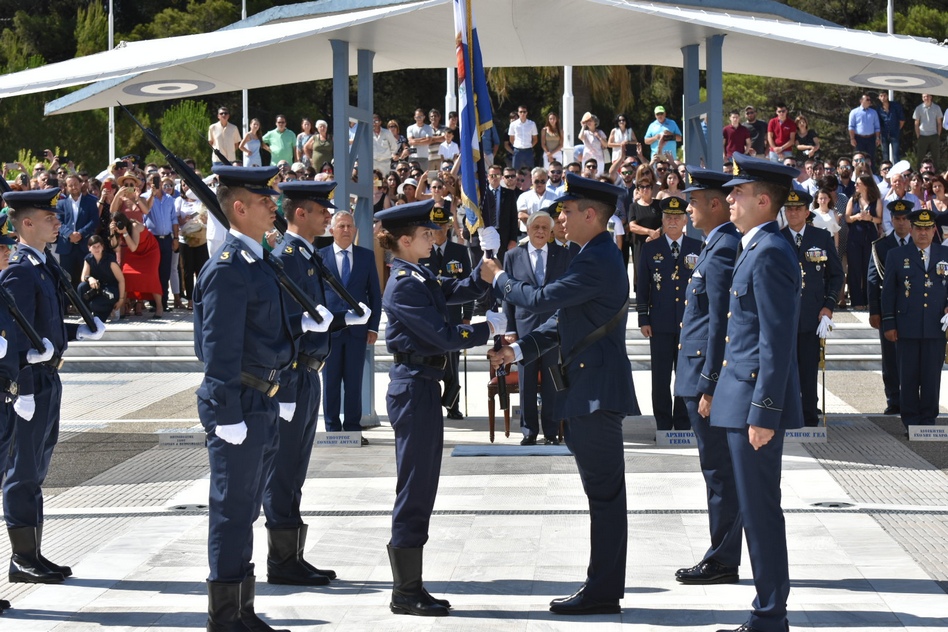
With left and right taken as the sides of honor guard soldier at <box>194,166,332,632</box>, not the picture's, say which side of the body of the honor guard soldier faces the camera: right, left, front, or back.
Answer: right

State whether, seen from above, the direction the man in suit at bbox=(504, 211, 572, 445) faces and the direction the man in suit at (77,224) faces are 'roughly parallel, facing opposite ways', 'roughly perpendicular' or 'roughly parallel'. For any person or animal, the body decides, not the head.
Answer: roughly parallel

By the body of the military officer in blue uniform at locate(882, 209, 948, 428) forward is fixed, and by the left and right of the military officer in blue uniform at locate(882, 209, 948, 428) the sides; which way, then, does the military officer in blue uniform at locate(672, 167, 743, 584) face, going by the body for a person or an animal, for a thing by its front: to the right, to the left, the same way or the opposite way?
to the right

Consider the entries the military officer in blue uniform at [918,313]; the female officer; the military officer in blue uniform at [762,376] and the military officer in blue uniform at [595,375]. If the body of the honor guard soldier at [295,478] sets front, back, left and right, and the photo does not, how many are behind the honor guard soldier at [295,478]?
0

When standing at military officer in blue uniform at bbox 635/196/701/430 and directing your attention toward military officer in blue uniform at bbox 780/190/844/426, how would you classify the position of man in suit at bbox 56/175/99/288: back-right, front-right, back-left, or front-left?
back-left

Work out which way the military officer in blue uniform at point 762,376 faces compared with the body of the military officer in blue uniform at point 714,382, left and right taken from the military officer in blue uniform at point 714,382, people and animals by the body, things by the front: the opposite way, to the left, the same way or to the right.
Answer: the same way

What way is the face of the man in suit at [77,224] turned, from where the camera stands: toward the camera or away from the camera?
toward the camera

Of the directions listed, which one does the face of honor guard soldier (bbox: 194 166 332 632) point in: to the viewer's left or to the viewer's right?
to the viewer's right

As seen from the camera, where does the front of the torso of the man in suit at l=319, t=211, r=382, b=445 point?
toward the camera

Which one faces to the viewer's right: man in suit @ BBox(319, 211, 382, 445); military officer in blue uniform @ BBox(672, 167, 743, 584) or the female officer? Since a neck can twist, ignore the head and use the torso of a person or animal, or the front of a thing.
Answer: the female officer

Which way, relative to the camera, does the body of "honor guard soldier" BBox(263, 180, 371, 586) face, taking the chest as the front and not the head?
to the viewer's right

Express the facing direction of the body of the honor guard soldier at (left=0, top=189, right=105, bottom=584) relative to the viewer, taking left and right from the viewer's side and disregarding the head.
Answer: facing to the right of the viewer

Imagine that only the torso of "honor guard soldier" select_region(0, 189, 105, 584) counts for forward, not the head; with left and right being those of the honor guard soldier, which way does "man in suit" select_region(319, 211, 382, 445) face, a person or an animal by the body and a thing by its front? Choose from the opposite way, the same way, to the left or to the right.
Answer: to the right

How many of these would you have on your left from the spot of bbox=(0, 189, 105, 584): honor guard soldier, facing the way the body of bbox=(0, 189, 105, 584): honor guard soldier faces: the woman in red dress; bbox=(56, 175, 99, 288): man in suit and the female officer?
2

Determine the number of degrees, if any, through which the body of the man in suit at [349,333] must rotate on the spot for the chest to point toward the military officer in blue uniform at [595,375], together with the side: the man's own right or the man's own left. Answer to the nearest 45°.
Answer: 0° — they already face them

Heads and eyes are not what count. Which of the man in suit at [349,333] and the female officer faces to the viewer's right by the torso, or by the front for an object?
the female officer

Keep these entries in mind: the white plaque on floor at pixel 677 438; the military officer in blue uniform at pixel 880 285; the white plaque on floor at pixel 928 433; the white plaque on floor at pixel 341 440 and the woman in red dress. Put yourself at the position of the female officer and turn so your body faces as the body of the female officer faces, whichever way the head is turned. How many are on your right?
0

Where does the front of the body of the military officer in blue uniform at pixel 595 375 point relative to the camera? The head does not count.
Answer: to the viewer's left

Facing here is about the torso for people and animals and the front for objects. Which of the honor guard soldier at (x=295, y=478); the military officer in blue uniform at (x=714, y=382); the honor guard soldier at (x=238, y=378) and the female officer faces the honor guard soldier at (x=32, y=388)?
the military officer in blue uniform

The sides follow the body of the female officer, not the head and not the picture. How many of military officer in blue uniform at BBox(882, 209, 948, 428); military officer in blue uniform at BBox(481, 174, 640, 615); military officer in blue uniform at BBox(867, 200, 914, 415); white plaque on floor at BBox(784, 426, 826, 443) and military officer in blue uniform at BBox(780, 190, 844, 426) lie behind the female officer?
0

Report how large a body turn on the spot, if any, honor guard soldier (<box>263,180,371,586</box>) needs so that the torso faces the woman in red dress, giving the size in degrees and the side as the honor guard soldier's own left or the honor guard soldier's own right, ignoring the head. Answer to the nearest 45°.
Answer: approximately 90° to the honor guard soldier's own left

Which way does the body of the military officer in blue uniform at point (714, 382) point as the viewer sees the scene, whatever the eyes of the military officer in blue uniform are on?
to the viewer's left

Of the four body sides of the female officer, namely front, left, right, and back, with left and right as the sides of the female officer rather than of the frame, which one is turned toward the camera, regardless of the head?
right

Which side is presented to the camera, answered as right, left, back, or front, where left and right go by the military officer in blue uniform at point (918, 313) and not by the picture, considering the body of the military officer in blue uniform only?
front
